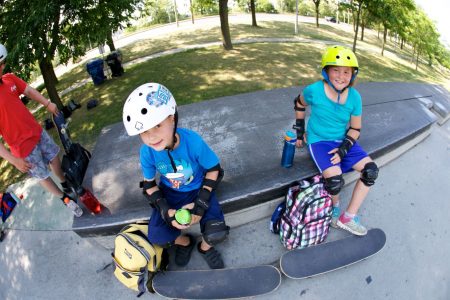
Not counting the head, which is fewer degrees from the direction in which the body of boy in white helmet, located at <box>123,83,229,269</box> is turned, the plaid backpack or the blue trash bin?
the plaid backpack

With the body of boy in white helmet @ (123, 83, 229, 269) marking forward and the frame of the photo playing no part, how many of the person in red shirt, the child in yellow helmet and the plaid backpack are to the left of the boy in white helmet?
2

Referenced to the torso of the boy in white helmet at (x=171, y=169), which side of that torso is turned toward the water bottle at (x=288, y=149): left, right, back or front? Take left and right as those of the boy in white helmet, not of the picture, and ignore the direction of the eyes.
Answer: left

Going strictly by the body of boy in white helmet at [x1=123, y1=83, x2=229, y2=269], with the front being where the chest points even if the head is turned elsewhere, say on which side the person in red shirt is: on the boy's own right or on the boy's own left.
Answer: on the boy's own right

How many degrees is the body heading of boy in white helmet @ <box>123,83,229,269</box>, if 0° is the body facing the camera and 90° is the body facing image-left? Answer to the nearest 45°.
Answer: approximately 0°

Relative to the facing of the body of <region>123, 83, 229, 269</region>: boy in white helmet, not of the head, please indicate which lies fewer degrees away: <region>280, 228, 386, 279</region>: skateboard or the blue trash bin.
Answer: the skateboard

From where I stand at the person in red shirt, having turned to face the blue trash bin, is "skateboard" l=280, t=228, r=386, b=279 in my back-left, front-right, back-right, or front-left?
back-right

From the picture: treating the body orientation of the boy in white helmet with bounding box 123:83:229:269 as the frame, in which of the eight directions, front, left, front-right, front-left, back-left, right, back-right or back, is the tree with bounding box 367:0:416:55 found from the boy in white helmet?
back-left

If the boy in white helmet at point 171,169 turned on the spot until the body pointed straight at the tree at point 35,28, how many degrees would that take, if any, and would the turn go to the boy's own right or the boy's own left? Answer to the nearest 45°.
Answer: approximately 135° to the boy's own right

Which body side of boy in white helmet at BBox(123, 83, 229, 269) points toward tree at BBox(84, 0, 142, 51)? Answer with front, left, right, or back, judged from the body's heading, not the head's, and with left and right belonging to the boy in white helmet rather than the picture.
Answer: back
